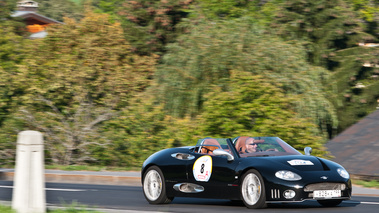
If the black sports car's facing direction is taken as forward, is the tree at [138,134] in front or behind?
behind

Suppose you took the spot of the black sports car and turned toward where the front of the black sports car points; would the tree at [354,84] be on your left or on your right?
on your left

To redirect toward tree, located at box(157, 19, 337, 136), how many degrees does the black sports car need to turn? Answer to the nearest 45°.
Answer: approximately 135° to its left

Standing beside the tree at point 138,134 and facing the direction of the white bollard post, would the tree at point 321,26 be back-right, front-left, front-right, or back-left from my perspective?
back-left

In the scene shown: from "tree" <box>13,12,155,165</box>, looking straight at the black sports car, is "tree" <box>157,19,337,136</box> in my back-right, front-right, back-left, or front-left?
front-left

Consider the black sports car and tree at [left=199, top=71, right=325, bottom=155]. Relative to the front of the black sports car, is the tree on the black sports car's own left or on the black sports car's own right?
on the black sports car's own left

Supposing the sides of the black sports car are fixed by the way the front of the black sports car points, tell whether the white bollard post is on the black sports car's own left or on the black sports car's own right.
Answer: on the black sports car's own right

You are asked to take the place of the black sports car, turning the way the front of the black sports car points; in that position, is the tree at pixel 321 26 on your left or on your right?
on your left

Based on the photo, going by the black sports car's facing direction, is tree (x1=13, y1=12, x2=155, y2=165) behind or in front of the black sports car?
behind

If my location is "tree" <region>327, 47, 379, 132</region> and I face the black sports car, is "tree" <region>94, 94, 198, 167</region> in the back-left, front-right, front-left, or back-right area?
front-right

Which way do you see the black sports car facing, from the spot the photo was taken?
facing the viewer and to the right of the viewer
